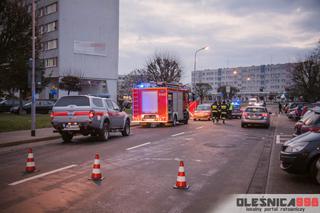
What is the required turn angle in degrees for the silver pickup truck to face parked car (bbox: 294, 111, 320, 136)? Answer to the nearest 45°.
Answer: approximately 90° to its right

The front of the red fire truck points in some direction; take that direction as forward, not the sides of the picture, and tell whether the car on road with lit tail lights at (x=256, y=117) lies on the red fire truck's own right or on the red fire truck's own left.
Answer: on the red fire truck's own right

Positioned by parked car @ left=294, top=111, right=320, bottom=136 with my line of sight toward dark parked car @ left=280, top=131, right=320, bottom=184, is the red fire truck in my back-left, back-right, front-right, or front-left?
back-right

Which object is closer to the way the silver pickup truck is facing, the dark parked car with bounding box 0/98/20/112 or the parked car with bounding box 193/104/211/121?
the parked car

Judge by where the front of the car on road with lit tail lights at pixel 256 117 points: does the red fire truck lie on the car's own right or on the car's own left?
on the car's own left

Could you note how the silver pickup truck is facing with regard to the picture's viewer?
facing away from the viewer and to the right of the viewer

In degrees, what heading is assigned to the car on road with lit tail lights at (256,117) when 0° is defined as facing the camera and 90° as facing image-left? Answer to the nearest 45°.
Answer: approximately 180°

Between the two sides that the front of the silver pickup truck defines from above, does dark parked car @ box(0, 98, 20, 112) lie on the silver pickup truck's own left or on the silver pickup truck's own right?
on the silver pickup truck's own left

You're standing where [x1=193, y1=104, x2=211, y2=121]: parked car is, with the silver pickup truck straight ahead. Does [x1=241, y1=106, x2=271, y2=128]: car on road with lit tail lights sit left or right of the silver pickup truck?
left
